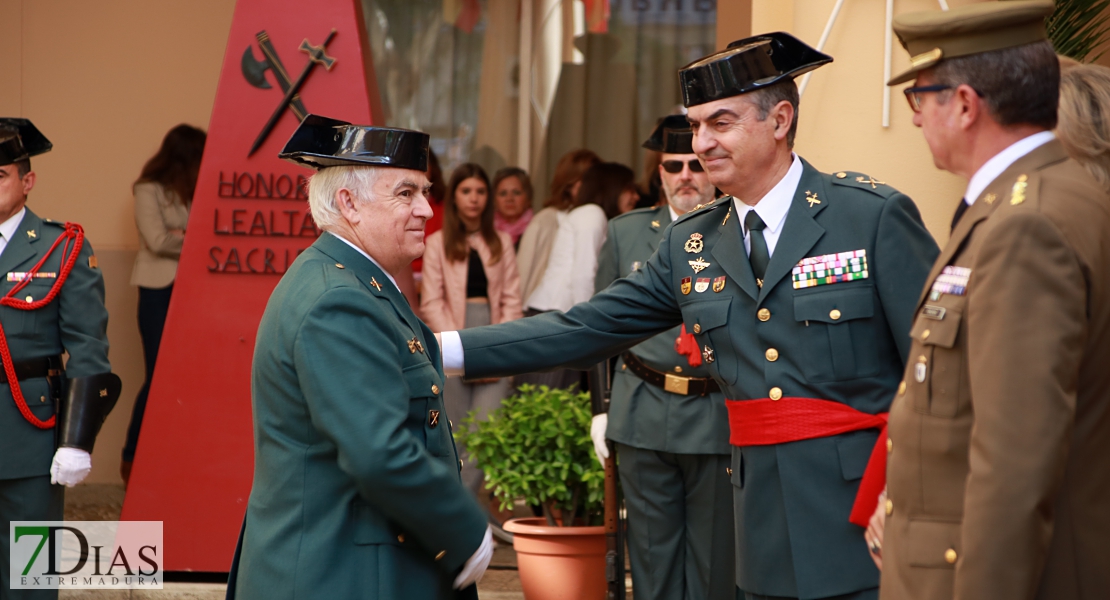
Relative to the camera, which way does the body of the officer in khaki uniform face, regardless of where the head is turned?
to the viewer's left

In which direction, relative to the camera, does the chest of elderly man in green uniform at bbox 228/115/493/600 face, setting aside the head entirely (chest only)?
to the viewer's right

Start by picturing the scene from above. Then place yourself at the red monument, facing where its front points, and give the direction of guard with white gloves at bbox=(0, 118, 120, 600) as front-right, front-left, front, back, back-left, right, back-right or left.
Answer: front-right

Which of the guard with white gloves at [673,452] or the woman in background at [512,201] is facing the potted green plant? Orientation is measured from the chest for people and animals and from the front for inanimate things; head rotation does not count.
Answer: the woman in background

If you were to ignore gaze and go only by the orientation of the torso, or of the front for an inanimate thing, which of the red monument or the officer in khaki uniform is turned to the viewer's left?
the officer in khaki uniform

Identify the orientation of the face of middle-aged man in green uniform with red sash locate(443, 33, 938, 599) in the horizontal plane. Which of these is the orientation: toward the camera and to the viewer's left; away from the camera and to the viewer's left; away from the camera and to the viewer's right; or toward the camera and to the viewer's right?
toward the camera and to the viewer's left

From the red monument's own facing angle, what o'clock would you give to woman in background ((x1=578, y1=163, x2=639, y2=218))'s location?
The woman in background is roughly at 8 o'clock from the red monument.

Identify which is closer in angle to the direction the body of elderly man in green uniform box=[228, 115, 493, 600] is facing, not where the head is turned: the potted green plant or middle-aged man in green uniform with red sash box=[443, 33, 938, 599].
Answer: the middle-aged man in green uniform with red sash
